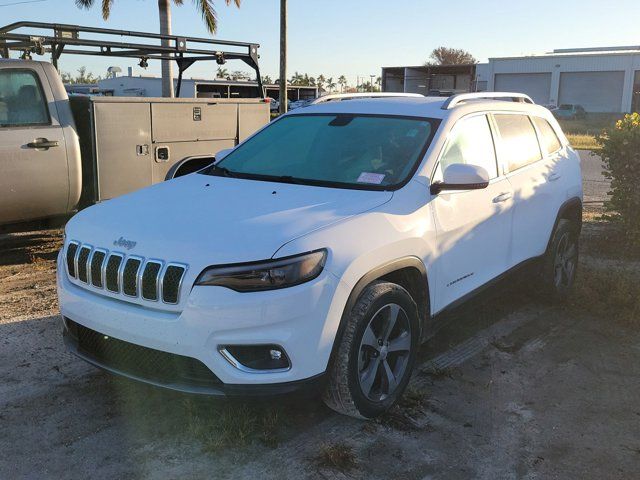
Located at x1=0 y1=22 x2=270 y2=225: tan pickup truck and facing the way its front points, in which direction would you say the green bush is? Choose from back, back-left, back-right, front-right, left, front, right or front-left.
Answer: back-left

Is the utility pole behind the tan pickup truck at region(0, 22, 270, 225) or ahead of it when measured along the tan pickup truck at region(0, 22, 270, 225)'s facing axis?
behind

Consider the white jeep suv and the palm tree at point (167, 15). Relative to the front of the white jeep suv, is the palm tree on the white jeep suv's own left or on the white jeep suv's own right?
on the white jeep suv's own right

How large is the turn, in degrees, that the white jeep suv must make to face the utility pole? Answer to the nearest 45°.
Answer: approximately 135° to its right

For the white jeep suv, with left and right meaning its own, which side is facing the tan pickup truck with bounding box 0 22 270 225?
right

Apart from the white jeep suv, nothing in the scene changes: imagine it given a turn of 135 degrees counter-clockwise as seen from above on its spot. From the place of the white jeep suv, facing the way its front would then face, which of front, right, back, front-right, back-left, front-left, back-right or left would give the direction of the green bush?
front-left

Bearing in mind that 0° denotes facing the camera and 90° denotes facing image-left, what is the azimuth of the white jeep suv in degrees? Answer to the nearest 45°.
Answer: approximately 45°
